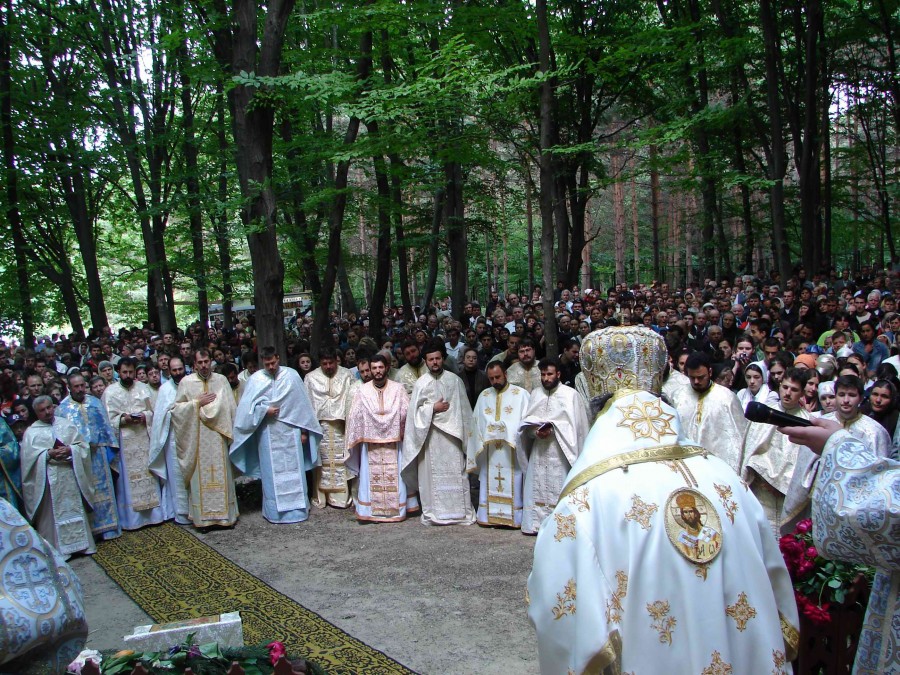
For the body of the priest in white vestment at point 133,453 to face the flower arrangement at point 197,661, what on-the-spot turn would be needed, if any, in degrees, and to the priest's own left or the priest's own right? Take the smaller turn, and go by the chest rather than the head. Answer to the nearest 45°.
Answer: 0° — they already face it

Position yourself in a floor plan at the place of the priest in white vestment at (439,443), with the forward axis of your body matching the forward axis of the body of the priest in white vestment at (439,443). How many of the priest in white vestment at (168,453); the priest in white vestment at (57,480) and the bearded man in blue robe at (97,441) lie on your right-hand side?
3

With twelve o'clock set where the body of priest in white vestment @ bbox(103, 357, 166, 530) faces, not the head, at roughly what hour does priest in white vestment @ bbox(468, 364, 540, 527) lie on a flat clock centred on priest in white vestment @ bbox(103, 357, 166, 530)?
priest in white vestment @ bbox(468, 364, 540, 527) is roughly at 10 o'clock from priest in white vestment @ bbox(103, 357, 166, 530).

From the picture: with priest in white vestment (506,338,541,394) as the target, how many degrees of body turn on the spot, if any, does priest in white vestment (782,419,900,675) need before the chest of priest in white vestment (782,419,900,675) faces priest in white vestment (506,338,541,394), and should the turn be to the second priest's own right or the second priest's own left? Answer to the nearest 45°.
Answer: approximately 45° to the second priest's own right

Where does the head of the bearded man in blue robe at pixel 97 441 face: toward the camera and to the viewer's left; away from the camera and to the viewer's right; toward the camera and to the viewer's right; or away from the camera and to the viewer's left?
toward the camera and to the viewer's right

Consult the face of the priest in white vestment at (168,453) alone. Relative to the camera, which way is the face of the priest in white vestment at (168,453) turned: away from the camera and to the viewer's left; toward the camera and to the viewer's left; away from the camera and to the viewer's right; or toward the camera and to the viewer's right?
toward the camera and to the viewer's right

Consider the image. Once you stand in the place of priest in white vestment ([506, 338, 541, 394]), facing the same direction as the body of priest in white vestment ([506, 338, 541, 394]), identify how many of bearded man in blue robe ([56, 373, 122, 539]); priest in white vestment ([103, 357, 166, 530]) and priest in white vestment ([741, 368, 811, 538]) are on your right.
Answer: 2

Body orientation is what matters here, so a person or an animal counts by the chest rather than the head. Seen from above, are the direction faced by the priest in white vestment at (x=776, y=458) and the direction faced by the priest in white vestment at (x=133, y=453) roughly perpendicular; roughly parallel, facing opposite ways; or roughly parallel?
roughly perpendicular

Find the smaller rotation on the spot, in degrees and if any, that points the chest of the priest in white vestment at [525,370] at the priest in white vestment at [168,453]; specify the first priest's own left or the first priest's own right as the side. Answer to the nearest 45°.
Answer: approximately 90° to the first priest's own right

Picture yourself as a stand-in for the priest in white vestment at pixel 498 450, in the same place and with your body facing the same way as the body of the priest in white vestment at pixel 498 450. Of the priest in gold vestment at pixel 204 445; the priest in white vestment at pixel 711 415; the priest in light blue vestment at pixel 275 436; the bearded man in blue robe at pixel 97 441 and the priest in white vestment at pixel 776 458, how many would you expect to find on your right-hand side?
3

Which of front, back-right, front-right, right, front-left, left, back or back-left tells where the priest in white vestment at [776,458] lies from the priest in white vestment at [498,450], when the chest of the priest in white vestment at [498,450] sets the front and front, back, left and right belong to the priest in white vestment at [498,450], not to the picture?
front-left
